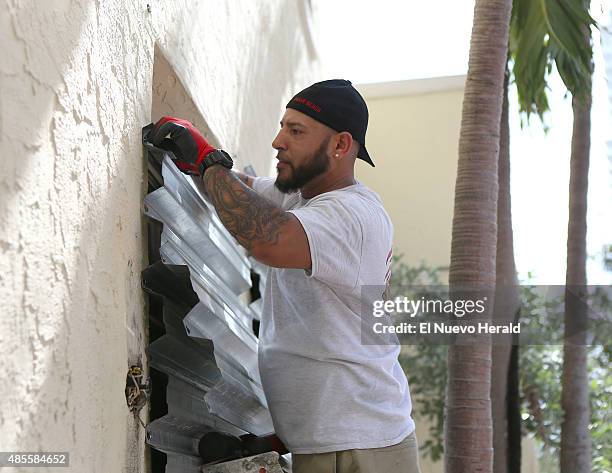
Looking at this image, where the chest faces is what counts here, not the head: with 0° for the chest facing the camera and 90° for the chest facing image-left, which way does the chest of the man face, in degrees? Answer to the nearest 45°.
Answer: approximately 90°

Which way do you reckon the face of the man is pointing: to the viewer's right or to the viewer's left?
to the viewer's left
